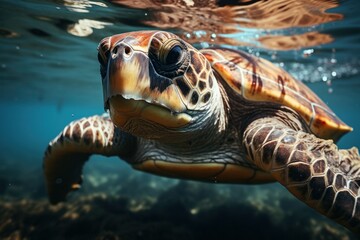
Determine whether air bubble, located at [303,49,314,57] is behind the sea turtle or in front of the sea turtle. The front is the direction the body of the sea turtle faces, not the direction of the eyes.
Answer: behind

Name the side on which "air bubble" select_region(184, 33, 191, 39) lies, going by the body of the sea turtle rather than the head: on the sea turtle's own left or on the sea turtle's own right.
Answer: on the sea turtle's own right
